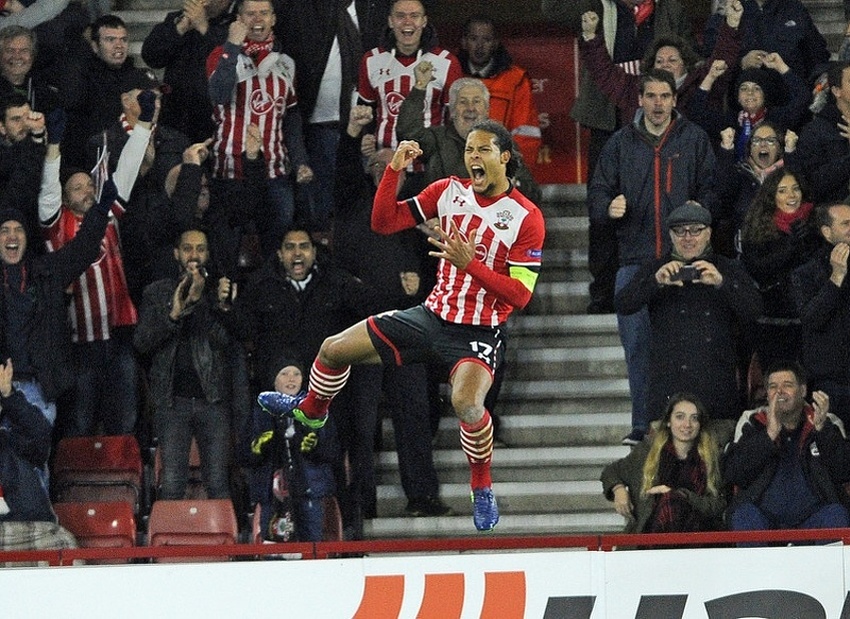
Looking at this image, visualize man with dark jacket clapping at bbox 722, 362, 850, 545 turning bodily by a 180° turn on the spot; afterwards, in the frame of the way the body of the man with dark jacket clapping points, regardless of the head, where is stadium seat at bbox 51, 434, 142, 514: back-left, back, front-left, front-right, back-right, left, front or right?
left

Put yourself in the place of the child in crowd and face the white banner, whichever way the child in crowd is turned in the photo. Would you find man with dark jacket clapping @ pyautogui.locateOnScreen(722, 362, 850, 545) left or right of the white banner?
left

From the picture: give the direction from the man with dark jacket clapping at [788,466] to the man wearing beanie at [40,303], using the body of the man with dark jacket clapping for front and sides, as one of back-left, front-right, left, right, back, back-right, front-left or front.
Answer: right

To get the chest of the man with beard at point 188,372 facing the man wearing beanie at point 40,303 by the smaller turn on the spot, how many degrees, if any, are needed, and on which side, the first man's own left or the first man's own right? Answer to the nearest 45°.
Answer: approximately 90° to the first man's own right

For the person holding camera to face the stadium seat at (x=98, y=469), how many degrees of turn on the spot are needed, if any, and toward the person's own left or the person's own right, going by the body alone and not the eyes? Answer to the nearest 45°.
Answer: approximately 90° to the person's own right

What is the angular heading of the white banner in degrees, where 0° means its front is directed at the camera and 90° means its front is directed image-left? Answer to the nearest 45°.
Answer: approximately 0°

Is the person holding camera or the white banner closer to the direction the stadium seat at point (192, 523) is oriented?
the white banner

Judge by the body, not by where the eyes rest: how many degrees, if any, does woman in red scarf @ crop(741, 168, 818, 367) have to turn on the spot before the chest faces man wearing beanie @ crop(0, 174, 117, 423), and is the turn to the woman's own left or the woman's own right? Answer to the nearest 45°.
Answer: approximately 135° to the woman's own right

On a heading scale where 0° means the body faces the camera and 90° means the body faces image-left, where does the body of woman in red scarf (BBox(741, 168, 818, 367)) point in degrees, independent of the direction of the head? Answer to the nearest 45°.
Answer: approximately 315°

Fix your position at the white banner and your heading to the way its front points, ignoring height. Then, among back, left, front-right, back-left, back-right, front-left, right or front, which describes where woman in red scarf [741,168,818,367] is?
back-left

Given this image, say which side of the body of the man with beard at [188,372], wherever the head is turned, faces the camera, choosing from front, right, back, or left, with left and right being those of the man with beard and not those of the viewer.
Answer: front

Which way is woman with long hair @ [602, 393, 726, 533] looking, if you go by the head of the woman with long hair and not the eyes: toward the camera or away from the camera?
toward the camera

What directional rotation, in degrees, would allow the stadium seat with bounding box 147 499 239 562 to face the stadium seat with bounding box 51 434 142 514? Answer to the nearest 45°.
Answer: approximately 135° to its right
